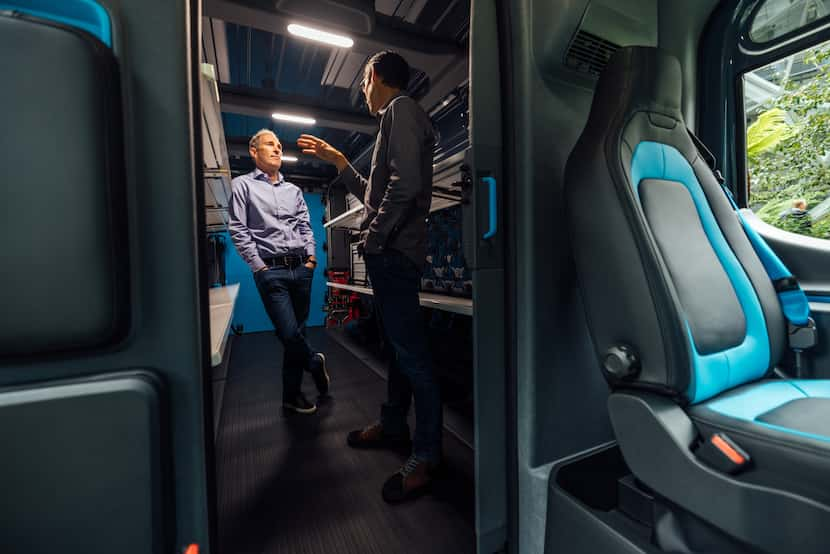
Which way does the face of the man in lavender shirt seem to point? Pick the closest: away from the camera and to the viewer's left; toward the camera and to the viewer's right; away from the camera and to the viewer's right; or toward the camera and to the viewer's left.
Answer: toward the camera and to the viewer's right

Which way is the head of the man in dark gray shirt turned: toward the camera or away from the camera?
away from the camera

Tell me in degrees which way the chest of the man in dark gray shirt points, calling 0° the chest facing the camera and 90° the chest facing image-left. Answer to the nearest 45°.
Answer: approximately 90°

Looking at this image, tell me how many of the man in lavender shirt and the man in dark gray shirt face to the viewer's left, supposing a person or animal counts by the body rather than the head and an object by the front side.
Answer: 1

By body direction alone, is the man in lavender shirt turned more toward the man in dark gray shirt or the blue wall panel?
the man in dark gray shirt

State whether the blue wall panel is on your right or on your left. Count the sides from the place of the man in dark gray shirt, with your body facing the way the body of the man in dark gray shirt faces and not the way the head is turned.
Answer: on your right

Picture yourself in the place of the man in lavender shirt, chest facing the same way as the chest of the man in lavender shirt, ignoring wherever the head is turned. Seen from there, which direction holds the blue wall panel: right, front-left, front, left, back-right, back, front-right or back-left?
back-left
